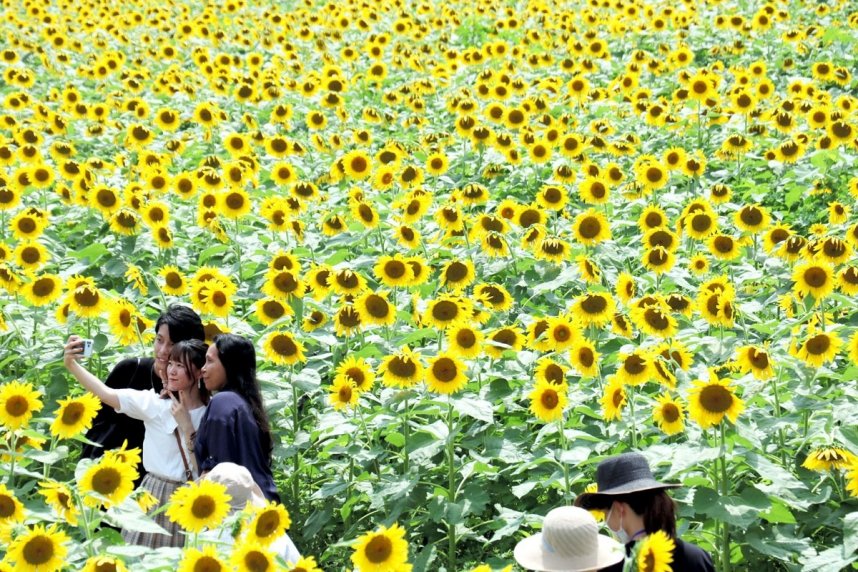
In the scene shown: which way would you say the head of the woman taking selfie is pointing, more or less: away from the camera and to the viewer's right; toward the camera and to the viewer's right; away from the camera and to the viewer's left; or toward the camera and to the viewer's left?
toward the camera and to the viewer's left

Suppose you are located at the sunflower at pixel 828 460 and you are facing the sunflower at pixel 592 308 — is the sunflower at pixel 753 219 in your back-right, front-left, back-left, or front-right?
front-right

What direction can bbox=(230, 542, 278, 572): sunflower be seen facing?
toward the camera

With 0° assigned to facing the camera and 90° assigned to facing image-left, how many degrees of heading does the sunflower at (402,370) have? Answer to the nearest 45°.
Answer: approximately 0°

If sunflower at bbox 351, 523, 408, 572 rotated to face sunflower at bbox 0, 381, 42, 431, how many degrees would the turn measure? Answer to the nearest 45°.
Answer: approximately 135° to its right

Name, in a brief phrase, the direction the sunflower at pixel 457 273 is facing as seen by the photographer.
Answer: facing the viewer

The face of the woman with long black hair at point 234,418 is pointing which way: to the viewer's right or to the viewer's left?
to the viewer's left

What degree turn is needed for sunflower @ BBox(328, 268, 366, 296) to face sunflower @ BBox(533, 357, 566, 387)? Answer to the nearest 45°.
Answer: approximately 45° to its left

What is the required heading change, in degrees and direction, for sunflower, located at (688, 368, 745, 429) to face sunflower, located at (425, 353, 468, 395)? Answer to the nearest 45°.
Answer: approximately 90° to its right

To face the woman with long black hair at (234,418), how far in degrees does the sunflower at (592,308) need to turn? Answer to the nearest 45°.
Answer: approximately 45° to its right

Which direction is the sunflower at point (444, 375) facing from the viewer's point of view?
toward the camera

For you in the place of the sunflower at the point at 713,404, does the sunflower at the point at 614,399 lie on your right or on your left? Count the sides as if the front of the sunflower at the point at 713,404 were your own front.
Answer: on your right
